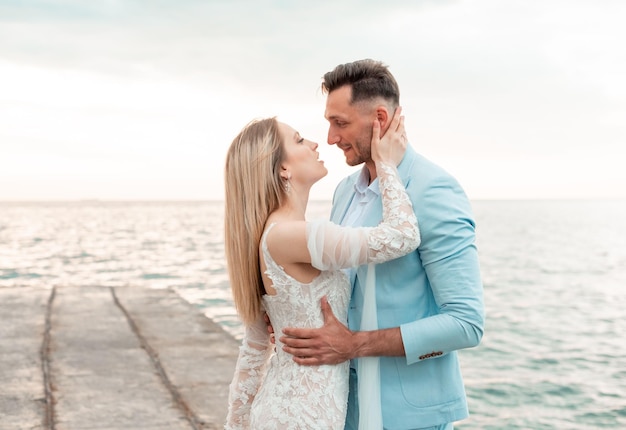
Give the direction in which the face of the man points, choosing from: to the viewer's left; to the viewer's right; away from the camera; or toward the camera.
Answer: to the viewer's left

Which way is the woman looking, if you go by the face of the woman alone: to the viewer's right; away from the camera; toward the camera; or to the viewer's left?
to the viewer's right

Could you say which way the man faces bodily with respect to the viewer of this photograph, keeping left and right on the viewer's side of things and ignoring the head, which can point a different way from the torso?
facing the viewer and to the left of the viewer

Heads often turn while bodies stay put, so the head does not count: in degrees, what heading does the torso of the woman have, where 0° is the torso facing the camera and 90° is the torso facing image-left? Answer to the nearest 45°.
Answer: approximately 270°
